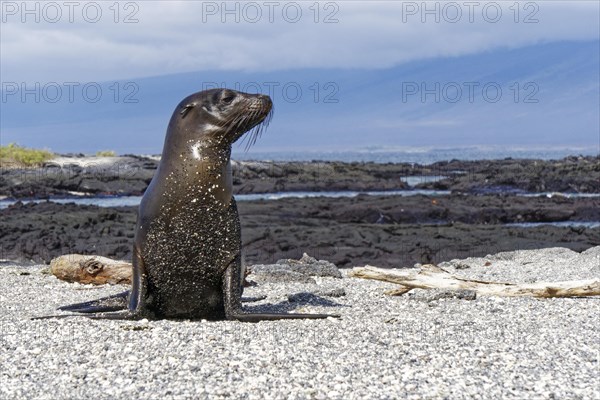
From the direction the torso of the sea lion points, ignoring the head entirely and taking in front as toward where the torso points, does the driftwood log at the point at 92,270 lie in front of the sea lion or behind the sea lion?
behind

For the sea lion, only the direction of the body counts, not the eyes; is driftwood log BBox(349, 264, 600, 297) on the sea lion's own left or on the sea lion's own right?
on the sea lion's own left

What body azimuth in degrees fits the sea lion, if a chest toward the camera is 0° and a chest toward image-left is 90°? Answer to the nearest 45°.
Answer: approximately 315°
